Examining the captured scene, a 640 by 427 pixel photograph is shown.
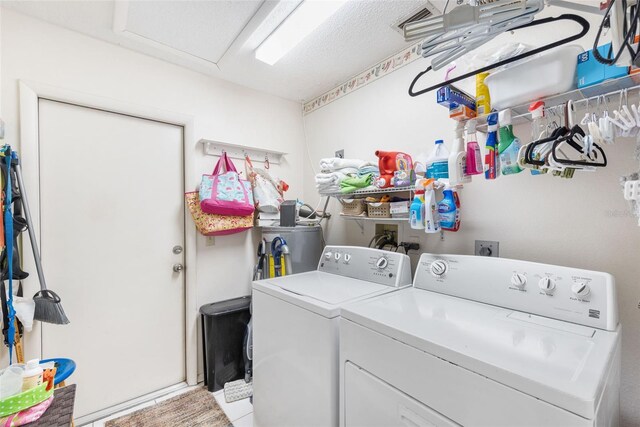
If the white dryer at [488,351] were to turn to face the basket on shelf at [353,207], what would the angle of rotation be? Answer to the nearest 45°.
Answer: approximately 90° to its right

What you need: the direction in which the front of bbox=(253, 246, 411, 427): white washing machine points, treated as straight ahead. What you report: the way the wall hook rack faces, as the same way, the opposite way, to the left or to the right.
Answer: to the left

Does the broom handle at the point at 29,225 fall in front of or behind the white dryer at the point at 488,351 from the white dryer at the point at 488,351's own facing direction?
in front

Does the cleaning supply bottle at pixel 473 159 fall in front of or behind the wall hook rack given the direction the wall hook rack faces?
in front

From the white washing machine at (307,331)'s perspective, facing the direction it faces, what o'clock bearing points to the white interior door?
The white interior door is roughly at 2 o'clock from the white washing machine.

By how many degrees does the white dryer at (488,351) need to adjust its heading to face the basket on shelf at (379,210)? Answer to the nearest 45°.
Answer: approximately 90° to its right

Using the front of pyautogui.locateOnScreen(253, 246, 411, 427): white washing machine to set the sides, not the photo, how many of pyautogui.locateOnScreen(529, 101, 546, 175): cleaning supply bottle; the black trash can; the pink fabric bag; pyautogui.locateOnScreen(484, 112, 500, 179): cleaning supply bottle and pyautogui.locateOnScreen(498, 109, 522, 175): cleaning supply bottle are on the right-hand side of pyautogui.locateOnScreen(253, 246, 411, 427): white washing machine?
2

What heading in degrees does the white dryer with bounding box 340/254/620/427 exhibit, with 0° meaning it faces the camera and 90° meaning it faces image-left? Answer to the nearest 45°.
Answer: approximately 45°

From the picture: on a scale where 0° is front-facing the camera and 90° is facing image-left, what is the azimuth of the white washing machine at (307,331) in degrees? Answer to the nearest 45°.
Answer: approximately 45°

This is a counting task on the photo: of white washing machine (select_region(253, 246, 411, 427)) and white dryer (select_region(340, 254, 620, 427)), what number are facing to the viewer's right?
0

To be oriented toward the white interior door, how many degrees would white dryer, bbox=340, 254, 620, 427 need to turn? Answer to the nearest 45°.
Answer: approximately 45° to its right

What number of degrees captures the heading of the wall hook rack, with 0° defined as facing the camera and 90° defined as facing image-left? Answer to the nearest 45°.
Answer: approximately 315°

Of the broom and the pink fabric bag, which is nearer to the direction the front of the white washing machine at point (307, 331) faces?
the broom
